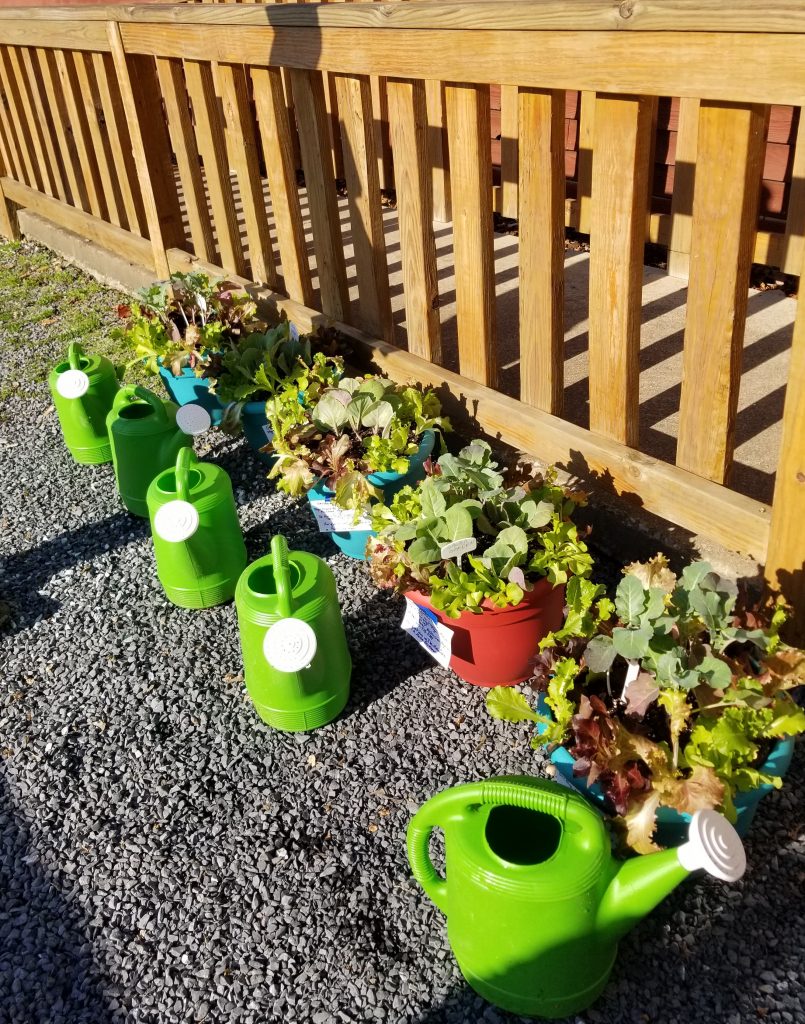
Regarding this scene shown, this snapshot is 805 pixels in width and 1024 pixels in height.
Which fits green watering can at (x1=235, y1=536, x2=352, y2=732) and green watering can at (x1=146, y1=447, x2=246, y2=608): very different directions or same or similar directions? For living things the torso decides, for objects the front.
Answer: same or similar directions

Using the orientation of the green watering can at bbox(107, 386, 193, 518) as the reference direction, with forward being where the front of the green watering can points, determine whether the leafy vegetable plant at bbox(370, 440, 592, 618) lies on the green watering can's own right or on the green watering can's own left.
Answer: on the green watering can's own right

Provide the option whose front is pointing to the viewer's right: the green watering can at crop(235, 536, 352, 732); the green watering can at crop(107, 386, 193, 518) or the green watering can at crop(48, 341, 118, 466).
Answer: the green watering can at crop(107, 386, 193, 518)

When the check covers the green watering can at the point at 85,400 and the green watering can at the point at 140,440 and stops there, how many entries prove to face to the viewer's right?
1

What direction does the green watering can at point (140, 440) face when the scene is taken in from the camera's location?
facing to the right of the viewer

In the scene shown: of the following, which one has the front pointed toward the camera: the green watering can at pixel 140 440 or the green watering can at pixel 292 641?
the green watering can at pixel 292 641

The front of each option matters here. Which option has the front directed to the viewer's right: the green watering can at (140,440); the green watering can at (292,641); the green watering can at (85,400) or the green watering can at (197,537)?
the green watering can at (140,440)

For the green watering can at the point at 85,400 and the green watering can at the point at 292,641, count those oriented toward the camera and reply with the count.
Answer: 2

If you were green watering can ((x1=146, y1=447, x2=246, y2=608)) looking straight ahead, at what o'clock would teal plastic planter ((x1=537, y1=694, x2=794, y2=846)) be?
The teal plastic planter is roughly at 11 o'clock from the green watering can.

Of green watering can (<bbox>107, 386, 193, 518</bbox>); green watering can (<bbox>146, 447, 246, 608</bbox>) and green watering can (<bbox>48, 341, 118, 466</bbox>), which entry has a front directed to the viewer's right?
green watering can (<bbox>107, 386, 193, 518</bbox>)

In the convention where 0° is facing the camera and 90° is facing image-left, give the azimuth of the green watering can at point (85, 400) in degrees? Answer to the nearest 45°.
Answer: approximately 0°

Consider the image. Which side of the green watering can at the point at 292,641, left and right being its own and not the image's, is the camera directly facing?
front

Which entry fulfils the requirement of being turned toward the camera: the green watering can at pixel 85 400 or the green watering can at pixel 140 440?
the green watering can at pixel 85 400

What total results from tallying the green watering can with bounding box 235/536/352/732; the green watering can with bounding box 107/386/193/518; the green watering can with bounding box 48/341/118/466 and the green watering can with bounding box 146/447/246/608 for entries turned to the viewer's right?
1

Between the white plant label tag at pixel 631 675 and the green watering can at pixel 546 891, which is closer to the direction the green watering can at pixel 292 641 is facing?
the green watering can
